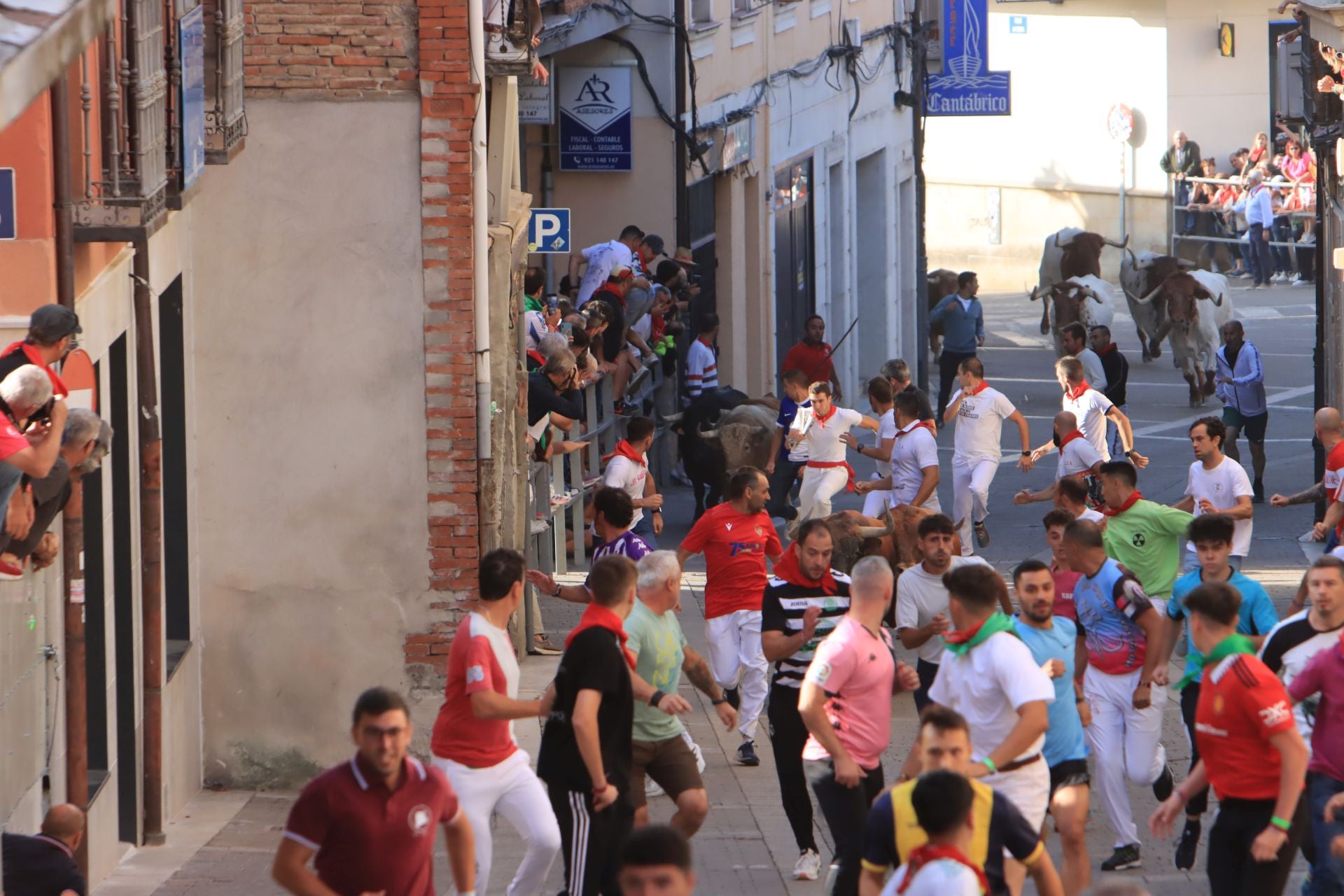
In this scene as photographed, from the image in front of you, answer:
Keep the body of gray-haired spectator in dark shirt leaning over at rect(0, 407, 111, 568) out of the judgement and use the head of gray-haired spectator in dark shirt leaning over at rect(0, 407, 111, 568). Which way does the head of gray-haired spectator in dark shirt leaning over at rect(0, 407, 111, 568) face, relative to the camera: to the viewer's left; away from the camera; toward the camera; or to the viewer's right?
to the viewer's right

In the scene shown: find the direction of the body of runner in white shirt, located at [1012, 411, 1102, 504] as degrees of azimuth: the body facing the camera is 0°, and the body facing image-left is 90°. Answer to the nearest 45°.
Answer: approximately 90°

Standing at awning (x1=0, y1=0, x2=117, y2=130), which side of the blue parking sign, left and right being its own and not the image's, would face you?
front

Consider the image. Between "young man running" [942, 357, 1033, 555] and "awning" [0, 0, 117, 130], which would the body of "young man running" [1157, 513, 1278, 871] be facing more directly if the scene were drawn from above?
the awning

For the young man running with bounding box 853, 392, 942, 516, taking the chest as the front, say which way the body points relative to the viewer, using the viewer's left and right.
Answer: facing the viewer and to the left of the viewer

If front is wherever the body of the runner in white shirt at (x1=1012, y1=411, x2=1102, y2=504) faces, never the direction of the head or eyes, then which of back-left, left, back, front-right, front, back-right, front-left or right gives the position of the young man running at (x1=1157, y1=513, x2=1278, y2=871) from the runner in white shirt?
left

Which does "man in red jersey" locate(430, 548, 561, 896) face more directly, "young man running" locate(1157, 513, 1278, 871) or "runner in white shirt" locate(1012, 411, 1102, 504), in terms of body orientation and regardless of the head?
the young man running

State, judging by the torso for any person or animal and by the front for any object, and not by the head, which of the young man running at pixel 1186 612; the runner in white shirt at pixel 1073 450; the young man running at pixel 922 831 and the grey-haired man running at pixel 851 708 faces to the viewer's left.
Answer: the runner in white shirt

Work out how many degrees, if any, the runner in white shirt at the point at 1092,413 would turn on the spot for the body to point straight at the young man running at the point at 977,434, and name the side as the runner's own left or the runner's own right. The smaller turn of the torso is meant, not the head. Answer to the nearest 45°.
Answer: approximately 90° to the runner's own right

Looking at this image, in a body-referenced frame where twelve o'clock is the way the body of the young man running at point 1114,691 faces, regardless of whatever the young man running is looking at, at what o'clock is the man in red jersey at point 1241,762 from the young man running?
The man in red jersey is roughly at 10 o'clock from the young man running.
